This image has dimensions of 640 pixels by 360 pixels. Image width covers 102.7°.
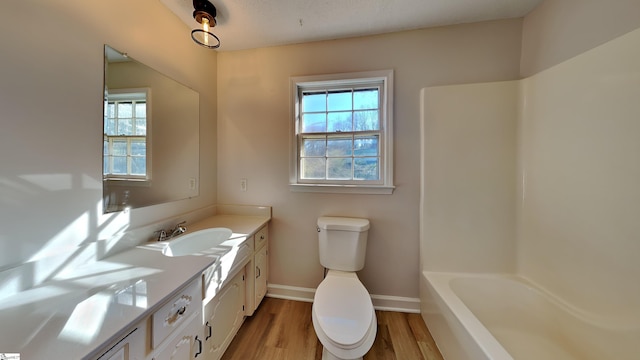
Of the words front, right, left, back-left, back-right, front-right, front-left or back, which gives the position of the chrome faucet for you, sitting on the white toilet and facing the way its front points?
right

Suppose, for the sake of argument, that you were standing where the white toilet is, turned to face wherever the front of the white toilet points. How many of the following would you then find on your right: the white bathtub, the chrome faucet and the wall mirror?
2

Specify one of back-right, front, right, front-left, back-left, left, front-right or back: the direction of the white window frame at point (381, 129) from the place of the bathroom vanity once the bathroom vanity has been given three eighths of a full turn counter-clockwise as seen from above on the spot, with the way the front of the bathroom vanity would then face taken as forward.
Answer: right

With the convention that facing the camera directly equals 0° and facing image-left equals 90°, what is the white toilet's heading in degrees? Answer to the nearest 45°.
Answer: approximately 0°

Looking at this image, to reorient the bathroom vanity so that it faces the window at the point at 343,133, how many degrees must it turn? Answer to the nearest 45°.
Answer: approximately 45° to its left

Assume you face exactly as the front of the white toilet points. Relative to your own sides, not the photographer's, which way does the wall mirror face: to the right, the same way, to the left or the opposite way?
to the left

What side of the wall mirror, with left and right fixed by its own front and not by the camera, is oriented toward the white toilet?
front

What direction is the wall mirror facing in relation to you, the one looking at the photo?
facing the viewer and to the right of the viewer

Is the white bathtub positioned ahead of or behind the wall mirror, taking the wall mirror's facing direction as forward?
ahead
